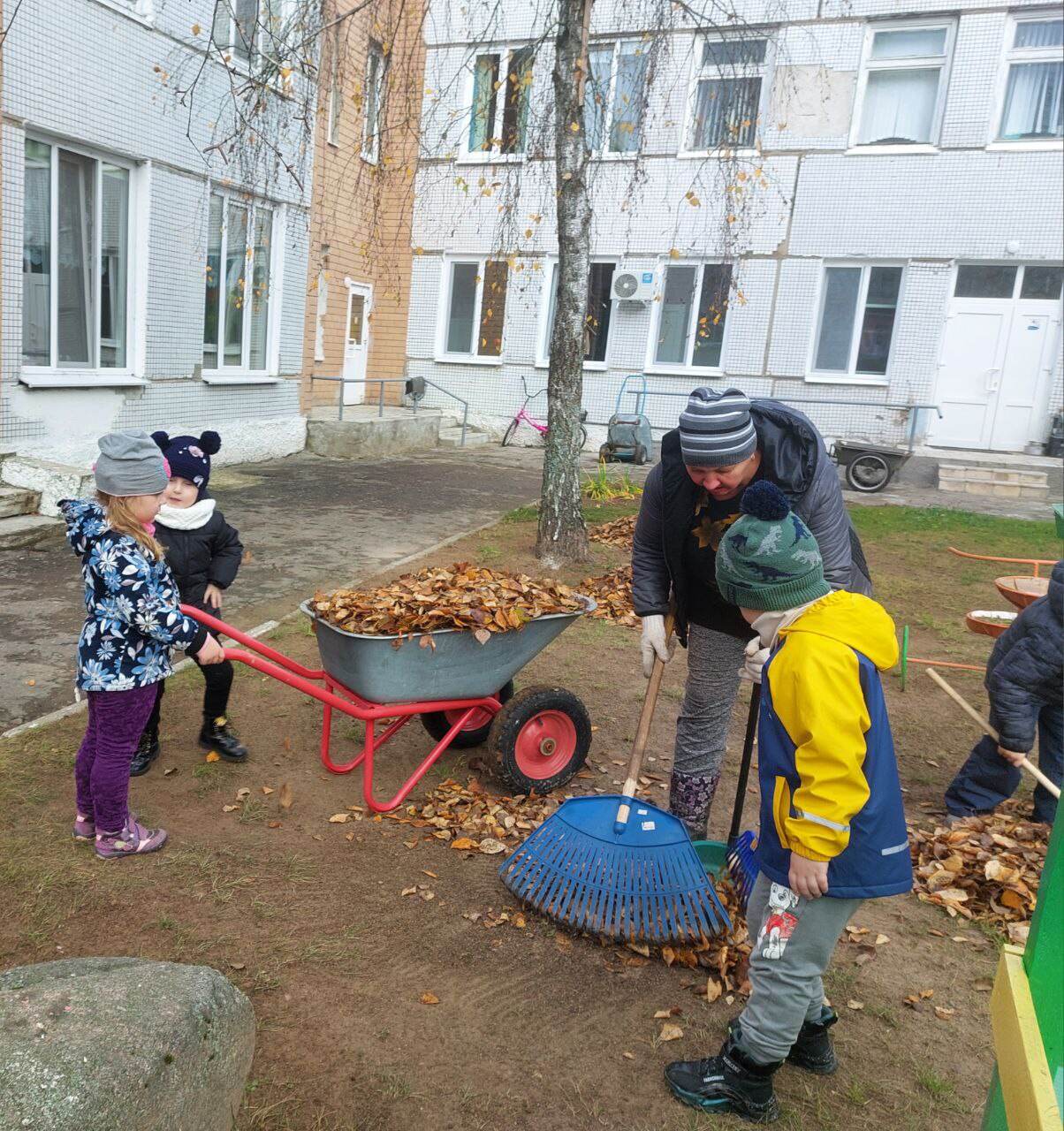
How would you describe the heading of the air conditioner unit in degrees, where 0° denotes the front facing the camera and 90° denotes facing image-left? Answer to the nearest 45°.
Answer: approximately 0°

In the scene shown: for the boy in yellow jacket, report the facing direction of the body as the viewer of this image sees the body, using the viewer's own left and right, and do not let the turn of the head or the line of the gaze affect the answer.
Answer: facing to the left of the viewer

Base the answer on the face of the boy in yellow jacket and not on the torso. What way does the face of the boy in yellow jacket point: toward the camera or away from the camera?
away from the camera

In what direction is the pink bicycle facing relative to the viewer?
to the viewer's left

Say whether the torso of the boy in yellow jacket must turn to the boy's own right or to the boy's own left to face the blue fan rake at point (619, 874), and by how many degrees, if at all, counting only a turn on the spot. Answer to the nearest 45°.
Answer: approximately 45° to the boy's own right

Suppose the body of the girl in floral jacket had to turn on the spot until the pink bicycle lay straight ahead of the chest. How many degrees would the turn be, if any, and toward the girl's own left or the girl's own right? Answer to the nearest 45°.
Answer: approximately 45° to the girl's own left

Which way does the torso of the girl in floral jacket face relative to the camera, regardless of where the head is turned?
to the viewer's right
